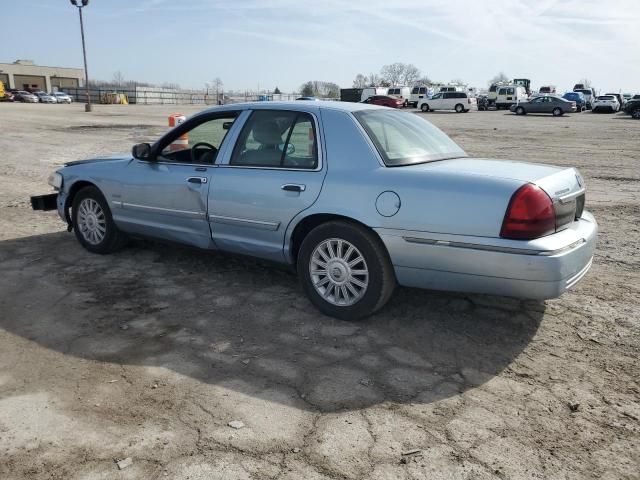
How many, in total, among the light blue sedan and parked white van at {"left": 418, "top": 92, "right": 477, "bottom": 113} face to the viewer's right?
0

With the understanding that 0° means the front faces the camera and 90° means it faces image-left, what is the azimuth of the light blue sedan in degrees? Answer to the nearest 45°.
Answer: approximately 135°

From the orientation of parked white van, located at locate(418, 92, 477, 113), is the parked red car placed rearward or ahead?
ahead

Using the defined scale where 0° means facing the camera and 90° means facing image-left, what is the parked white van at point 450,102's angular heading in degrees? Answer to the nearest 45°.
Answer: approximately 90°

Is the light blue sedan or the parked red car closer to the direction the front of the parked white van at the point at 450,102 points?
the parked red car

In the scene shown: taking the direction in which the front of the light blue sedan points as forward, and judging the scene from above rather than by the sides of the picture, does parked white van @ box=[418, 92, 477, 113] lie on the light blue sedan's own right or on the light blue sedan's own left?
on the light blue sedan's own right

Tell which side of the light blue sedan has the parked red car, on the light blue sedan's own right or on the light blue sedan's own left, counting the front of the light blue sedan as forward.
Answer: on the light blue sedan's own right

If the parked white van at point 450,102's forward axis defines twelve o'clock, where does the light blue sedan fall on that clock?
The light blue sedan is roughly at 9 o'clock from the parked white van.
